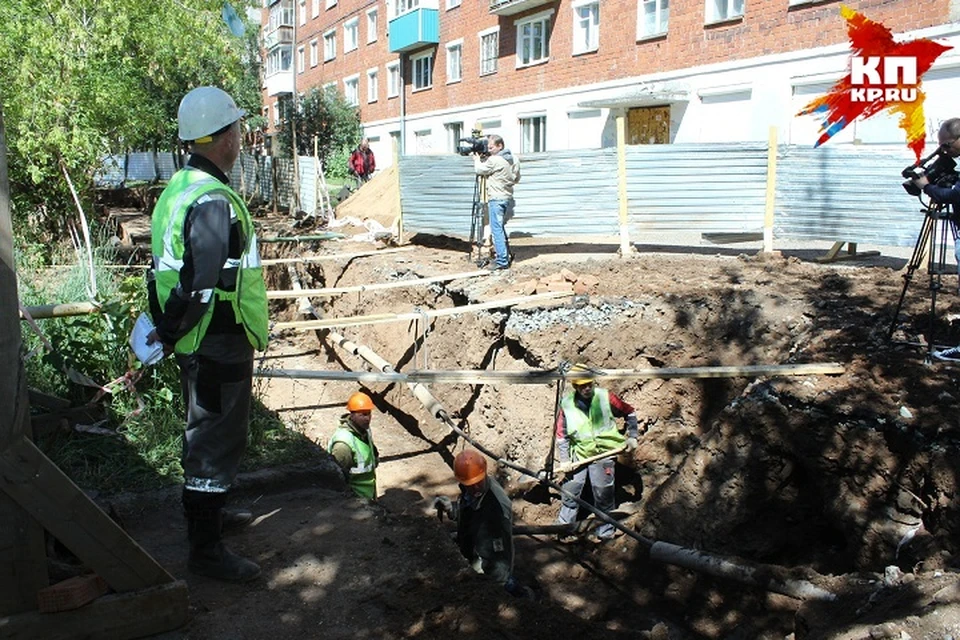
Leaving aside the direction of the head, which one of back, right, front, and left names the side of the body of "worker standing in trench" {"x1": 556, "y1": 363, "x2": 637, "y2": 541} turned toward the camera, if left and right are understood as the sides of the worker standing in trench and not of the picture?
front

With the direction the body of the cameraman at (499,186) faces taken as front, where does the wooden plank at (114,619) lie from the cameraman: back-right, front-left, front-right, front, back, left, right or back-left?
left

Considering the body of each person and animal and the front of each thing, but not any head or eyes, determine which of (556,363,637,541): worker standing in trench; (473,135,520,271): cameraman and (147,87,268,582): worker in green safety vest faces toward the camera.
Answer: the worker standing in trench

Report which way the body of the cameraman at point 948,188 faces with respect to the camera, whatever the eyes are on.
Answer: to the viewer's left

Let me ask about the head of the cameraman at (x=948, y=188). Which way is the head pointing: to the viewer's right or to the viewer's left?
to the viewer's left

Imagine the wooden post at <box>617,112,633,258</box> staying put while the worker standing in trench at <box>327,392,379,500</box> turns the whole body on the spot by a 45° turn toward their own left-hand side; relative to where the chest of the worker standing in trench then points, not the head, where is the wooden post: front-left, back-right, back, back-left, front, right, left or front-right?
front-left

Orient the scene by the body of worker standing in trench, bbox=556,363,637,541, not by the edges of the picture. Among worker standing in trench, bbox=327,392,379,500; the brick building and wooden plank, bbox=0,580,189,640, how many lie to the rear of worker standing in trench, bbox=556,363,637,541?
1

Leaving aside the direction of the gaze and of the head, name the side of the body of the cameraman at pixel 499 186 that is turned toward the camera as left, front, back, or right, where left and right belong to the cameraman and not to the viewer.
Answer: left

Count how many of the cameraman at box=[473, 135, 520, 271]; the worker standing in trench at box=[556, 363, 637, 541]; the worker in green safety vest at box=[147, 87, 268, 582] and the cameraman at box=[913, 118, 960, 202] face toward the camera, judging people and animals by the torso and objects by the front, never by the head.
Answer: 1

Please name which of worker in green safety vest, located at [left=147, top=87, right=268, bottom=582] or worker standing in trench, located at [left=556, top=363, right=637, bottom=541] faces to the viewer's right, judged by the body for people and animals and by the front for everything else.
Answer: the worker in green safety vest

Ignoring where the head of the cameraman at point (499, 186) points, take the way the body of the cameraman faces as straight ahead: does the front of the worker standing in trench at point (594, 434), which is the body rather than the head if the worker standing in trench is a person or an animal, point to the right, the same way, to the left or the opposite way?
to the left

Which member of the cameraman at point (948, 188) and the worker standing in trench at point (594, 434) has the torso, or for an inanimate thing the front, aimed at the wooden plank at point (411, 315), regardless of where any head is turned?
the cameraman
